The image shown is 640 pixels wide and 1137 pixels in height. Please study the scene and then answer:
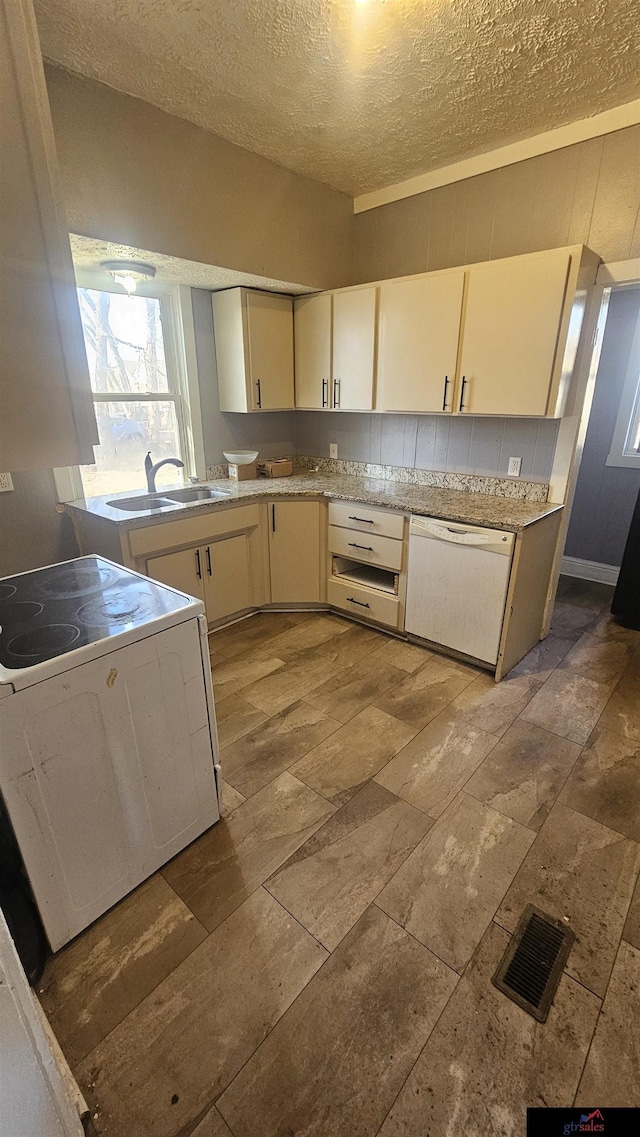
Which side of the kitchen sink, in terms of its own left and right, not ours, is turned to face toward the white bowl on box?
left

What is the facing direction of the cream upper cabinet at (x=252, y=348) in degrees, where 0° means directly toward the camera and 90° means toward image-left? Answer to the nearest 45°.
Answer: approximately 315°

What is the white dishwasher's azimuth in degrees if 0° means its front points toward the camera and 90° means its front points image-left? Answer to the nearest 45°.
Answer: approximately 45°

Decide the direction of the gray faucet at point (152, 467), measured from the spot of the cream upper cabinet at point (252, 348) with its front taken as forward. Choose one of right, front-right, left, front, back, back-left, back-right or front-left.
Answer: right

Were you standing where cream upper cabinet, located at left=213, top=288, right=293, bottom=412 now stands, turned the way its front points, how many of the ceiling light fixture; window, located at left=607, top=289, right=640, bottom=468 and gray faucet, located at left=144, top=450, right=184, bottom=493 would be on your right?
2

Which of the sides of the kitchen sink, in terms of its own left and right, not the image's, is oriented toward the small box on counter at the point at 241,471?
left

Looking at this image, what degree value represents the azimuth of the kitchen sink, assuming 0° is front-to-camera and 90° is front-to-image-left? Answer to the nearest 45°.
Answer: approximately 315°
